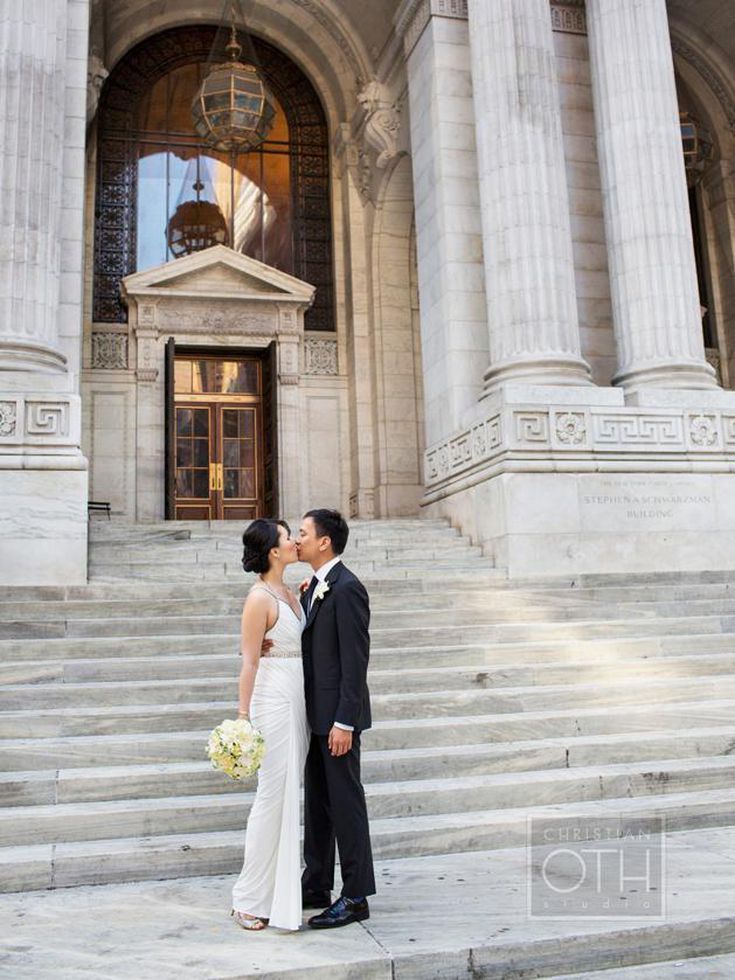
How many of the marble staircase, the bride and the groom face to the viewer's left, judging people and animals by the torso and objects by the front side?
1

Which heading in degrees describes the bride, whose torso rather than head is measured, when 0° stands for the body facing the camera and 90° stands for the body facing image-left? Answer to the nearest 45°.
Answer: approximately 270°

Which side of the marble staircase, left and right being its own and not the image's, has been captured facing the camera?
front

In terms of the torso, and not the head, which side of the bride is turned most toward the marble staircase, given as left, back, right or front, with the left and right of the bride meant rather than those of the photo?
left

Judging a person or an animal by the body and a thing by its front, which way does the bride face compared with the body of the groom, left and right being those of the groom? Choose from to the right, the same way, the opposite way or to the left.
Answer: the opposite way

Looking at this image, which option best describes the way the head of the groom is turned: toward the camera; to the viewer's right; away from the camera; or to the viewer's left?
to the viewer's left

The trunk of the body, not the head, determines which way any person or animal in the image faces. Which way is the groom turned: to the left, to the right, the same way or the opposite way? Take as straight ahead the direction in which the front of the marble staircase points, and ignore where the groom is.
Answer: to the right

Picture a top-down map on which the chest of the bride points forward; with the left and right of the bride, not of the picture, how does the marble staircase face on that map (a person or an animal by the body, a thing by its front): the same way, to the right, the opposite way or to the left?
to the right

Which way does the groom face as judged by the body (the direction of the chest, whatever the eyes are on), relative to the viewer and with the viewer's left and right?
facing to the left of the viewer

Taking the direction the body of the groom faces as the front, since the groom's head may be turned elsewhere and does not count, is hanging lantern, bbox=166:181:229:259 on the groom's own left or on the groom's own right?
on the groom's own right
